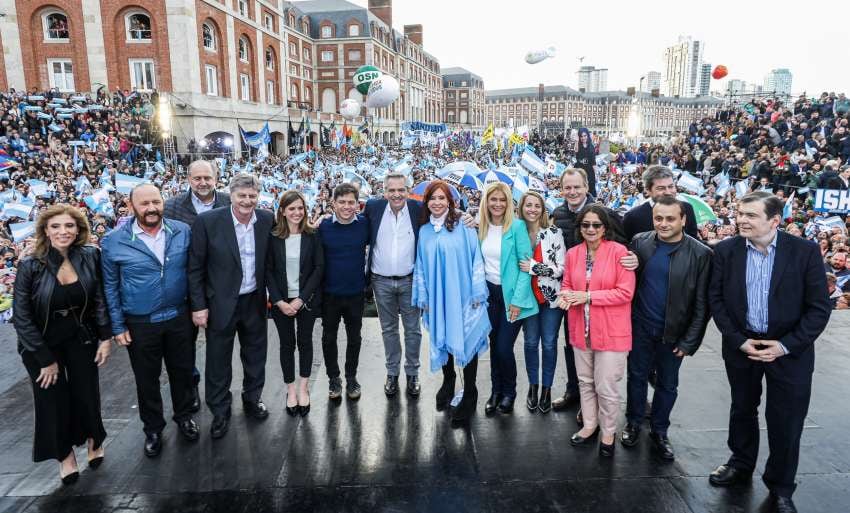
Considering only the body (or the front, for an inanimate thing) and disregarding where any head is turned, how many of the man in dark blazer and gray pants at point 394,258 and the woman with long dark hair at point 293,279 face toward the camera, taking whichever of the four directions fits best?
2

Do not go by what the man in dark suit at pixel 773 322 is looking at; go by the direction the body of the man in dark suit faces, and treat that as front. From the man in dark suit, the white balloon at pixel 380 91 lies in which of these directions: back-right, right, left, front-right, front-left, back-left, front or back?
right

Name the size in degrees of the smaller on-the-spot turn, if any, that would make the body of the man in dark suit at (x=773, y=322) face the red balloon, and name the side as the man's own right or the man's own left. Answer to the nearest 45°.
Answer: approximately 135° to the man's own right

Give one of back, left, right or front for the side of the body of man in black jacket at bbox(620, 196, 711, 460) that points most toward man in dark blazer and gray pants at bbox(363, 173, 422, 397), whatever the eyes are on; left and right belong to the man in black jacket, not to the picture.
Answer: right

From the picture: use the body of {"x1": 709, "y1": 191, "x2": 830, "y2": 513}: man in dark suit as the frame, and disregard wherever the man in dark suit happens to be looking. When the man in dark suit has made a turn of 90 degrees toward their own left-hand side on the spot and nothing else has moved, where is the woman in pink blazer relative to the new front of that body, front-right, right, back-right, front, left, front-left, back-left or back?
back-right

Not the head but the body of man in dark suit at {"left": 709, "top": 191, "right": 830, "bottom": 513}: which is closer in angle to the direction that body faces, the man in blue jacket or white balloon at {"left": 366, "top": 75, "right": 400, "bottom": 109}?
the man in blue jacket

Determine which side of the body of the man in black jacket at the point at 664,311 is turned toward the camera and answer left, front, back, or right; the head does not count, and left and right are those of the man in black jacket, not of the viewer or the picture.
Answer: front

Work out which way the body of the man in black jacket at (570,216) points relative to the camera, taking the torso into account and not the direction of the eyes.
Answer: toward the camera

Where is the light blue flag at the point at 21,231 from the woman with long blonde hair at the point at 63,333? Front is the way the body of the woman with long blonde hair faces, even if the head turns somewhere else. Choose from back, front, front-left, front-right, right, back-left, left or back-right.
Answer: back

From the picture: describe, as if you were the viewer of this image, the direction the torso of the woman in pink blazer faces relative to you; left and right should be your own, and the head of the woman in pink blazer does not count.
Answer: facing the viewer and to the left of the viewer

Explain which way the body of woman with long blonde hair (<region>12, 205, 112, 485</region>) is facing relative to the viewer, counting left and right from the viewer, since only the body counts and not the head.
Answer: facing the viewer
